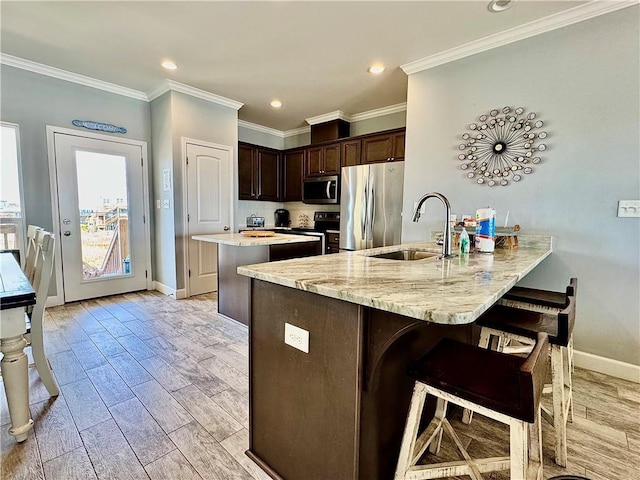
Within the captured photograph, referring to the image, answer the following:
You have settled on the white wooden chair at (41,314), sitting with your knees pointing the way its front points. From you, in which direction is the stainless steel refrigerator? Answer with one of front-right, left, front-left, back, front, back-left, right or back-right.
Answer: back

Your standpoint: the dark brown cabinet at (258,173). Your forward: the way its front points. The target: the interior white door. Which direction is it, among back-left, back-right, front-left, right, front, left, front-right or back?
right

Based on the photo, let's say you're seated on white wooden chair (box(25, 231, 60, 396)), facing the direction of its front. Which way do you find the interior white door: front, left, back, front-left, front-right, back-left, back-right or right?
back-right

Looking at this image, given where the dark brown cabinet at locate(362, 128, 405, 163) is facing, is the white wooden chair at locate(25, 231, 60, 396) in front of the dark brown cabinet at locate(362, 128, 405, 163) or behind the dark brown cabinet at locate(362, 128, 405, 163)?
in front

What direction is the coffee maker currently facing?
toward the camera

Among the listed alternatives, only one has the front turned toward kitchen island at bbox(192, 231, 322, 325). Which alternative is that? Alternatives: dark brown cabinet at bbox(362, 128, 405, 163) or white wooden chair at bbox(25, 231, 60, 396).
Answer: the dark brown cabinet

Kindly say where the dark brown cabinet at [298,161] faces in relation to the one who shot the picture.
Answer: facing the viewer and to the left of the viewer

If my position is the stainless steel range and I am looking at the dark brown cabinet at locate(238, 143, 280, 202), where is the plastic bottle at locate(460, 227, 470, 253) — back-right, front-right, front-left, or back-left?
back-left

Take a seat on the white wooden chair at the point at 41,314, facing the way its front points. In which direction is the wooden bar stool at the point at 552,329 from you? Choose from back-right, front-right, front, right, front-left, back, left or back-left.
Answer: back-left

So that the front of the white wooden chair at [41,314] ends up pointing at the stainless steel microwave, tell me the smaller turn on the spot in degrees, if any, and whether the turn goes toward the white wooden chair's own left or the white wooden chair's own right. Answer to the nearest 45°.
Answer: approximately 180°

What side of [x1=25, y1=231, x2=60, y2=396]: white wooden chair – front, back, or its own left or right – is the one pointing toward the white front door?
right

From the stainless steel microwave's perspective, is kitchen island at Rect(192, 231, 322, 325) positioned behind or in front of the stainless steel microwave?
in front

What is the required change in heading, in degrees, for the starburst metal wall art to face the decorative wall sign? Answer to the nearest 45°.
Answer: approximately 90° to its right
